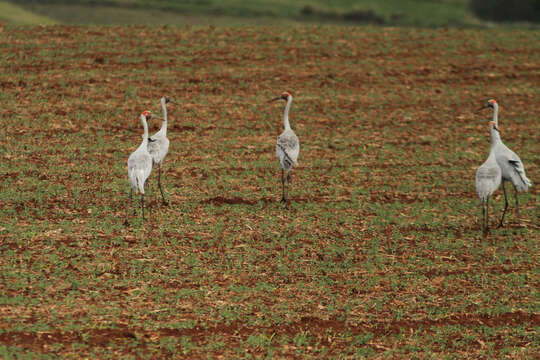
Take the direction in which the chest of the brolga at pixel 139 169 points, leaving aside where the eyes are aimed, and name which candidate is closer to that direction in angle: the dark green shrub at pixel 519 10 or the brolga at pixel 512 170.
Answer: the dark green shrub

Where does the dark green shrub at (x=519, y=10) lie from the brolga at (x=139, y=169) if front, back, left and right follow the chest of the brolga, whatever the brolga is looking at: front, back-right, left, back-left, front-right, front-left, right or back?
front

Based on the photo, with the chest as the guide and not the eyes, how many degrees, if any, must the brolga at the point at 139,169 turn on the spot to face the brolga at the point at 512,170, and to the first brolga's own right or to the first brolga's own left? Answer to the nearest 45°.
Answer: approximately 45° to the first brolga's own right

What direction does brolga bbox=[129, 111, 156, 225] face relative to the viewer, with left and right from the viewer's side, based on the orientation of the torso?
facing away from the viewer and to the right of the viewer

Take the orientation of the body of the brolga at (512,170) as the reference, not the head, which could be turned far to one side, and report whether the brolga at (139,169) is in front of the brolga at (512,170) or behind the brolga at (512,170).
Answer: in front

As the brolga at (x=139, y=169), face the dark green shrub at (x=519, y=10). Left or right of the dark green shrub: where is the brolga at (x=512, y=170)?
right
